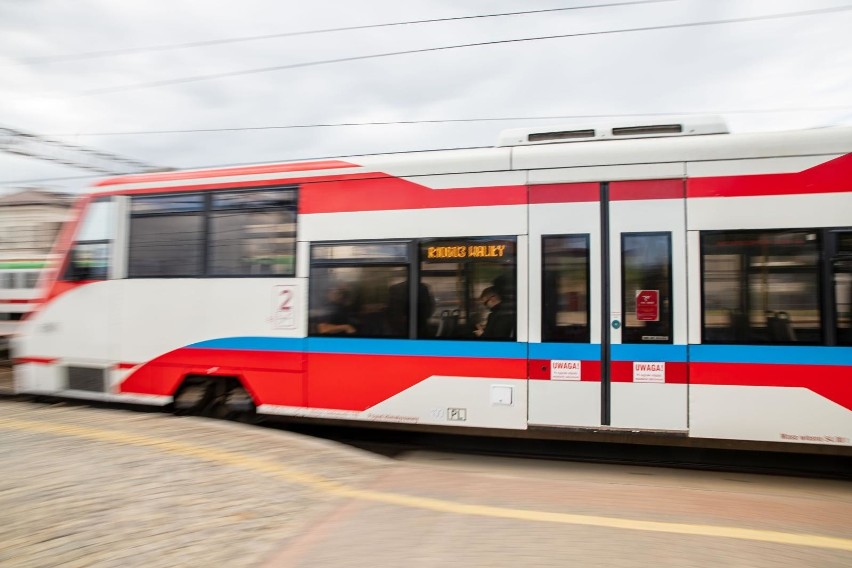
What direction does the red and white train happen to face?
to the viewer's left

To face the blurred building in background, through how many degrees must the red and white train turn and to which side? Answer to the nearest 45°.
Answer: approximately 45° to its right
